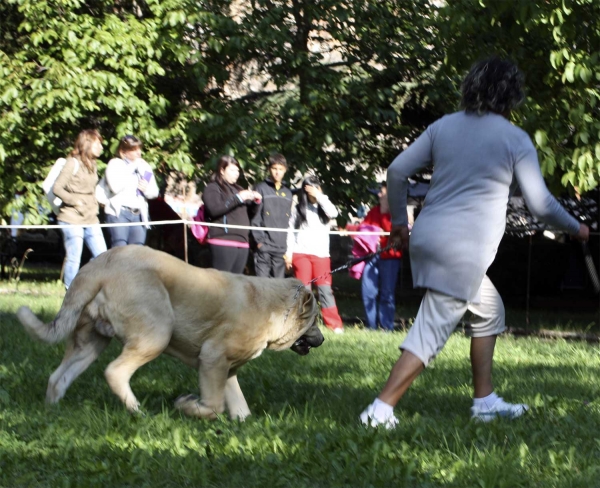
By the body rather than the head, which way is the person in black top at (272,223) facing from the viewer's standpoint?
toward the camera

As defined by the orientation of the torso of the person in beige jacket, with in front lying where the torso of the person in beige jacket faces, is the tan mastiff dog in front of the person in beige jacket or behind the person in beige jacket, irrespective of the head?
in front

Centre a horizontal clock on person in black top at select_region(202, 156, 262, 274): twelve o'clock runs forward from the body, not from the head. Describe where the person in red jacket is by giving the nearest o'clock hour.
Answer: The person in red jacket is roughly at 10 o'clock from the person in black top.

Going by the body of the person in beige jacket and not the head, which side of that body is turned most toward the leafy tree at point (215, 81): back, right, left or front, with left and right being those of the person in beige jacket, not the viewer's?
left

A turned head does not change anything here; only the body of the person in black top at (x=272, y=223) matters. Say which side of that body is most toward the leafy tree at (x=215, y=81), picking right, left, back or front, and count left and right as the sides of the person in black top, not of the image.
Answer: back

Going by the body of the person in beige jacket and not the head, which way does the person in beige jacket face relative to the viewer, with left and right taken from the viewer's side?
facing the viewer and to the right of the viewer

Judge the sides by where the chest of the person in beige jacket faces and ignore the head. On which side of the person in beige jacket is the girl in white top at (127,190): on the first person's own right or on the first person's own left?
on the first person's own left

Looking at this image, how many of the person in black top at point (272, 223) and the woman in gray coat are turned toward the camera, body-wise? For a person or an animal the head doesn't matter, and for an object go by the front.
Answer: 1

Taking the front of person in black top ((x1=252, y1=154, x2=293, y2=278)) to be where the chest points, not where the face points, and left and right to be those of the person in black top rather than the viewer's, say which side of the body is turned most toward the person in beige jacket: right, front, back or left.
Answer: right

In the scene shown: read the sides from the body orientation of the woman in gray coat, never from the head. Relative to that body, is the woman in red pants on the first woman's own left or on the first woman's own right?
on the first woman's own left
